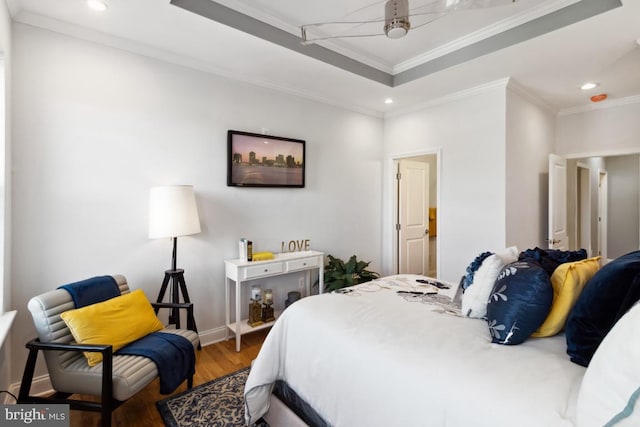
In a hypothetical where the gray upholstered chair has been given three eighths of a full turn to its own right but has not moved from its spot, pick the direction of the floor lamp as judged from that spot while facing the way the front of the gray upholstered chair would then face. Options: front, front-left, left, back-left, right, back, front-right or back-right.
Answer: back-right

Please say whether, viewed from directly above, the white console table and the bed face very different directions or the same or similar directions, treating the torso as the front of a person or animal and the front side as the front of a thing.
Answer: very different directions

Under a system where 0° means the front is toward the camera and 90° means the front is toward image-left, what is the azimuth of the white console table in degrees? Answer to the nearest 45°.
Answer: approximately 315°

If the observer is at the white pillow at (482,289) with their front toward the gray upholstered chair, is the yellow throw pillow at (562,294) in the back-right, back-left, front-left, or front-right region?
back-left

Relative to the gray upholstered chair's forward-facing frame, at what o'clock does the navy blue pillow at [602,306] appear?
The navy blue pillow is roughly at 12 o'clock from the gray upholstered chair.

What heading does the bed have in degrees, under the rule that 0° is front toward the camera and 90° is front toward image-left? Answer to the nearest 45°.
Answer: approximately 135°

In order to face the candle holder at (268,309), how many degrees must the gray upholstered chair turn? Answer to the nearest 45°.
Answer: approximately 90° to its left

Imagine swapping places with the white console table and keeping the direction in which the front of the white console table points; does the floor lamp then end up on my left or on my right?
on my right
